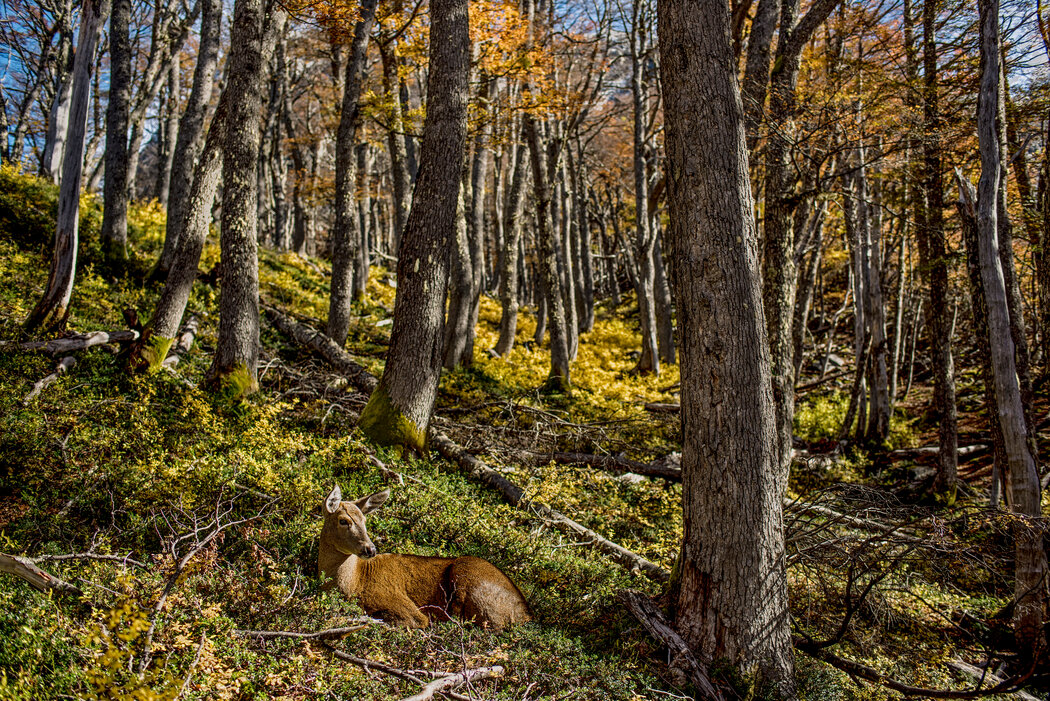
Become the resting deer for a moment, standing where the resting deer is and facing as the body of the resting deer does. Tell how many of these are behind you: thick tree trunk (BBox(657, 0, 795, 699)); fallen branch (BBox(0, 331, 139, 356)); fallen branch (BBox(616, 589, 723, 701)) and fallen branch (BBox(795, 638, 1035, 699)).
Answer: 3

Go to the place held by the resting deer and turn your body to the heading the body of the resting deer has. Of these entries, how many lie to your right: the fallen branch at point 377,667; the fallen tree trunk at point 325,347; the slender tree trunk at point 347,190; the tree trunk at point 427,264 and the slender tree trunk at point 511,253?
4

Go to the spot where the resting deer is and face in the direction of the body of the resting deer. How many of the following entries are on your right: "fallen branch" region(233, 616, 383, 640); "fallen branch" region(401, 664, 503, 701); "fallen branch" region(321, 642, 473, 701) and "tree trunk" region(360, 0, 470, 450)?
1

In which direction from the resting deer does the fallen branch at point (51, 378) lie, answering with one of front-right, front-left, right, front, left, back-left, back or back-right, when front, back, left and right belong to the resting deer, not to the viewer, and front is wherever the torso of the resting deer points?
front-right

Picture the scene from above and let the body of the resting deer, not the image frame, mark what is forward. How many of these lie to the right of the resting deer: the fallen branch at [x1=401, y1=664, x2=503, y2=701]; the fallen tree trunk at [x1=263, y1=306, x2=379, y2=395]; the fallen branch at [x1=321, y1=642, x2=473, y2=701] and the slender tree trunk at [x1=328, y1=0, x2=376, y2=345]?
2

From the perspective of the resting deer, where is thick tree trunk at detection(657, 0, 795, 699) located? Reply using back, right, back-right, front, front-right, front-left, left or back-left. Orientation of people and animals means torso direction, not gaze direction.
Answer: back

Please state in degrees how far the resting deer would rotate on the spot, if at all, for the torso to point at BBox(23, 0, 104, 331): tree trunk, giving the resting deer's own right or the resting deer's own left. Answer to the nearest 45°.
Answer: approximately 45° to the resting deer's own right

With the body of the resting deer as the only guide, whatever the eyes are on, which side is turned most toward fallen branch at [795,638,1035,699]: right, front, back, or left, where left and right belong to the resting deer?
back

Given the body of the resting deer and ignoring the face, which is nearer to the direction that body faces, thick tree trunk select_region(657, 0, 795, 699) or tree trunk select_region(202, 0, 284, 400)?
the tree trunk

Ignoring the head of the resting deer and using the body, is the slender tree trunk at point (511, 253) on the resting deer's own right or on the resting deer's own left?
on the resting deer's own right

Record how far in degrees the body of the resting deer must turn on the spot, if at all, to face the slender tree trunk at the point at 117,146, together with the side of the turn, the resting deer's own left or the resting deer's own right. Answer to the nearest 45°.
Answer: approximately 45° to the resting deer's own right

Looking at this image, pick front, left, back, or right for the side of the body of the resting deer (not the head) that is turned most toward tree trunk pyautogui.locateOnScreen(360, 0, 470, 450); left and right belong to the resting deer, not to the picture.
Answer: right

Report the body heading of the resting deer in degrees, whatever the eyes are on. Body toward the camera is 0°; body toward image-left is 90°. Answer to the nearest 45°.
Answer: approximately 90°
